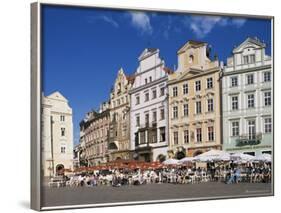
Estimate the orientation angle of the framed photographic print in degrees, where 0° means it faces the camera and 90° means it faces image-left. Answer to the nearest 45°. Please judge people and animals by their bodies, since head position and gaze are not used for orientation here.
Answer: approximately 315°
